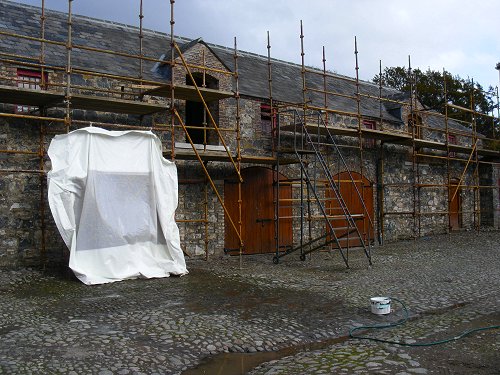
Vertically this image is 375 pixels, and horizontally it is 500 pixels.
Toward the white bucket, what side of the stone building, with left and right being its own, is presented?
front

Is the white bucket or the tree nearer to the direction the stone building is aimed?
the white bucket

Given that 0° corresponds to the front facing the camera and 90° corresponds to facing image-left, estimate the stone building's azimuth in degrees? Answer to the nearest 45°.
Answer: approximately 315°

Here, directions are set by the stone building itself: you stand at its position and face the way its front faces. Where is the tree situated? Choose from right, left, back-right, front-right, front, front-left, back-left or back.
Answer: left
